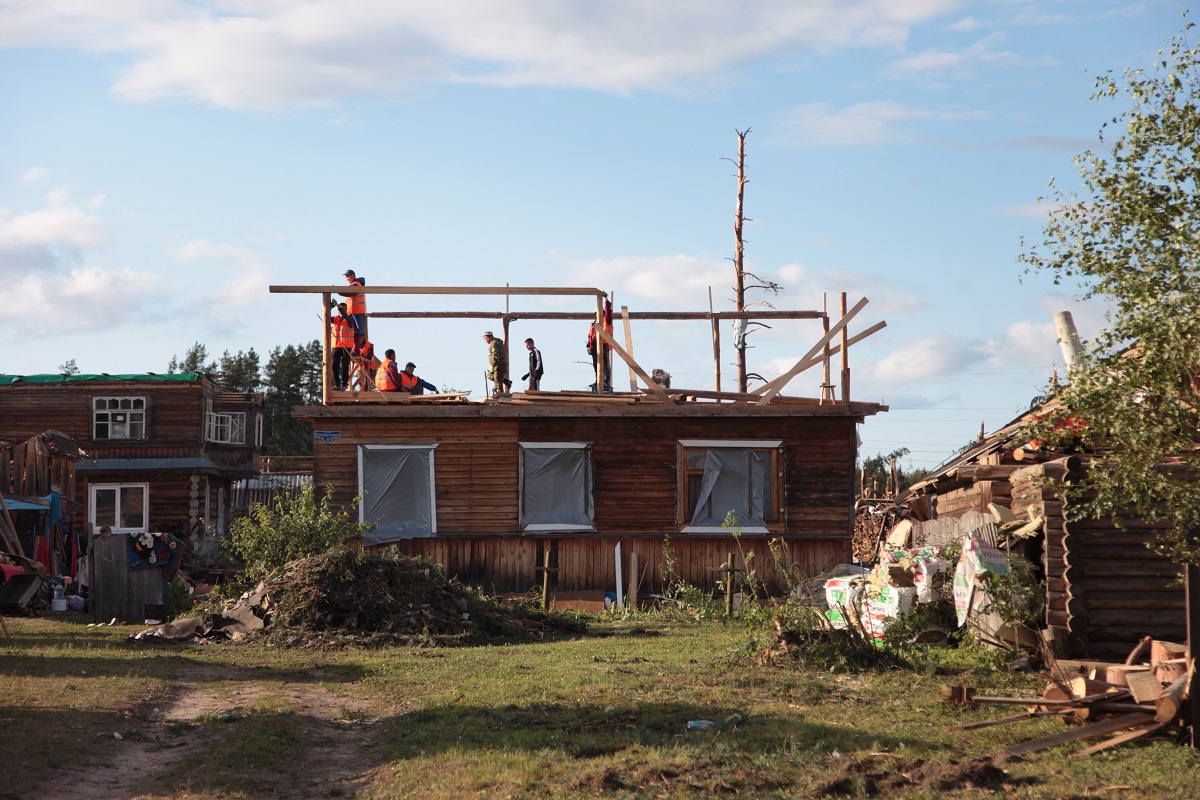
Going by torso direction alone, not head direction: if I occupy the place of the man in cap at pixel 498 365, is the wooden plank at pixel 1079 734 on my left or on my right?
on my left

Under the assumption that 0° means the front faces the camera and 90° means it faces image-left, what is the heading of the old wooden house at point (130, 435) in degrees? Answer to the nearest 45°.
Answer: approximately 0°

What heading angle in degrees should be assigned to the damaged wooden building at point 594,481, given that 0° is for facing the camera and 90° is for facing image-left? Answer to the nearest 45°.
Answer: approximately 0°

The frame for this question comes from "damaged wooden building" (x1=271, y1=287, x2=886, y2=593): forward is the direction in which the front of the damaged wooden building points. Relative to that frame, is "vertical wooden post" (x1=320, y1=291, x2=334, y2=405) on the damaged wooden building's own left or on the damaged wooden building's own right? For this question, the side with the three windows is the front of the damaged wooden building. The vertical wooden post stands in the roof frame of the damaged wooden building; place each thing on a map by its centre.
on the damaged wooden building's own right
